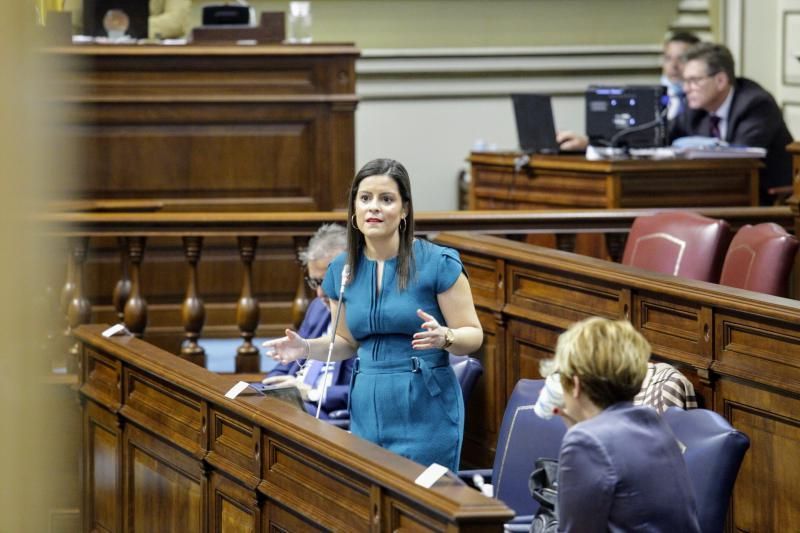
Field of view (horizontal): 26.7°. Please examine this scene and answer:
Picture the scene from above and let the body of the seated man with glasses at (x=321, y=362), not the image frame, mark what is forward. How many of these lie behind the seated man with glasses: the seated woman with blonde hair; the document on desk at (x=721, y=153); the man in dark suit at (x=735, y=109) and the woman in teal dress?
2

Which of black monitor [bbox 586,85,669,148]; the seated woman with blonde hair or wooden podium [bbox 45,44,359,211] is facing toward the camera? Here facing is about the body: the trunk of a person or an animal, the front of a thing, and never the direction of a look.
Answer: the wooden podium

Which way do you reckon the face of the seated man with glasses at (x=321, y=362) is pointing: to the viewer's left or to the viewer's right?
to the viewer's left

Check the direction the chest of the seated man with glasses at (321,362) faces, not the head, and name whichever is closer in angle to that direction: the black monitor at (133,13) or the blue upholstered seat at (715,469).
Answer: the blue upholstered seat

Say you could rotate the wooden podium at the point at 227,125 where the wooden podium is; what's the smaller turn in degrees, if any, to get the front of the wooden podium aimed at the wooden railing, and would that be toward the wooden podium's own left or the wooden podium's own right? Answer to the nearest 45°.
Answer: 0° — it already faces it

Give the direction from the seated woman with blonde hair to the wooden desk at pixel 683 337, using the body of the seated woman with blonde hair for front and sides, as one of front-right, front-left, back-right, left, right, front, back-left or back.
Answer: front-right

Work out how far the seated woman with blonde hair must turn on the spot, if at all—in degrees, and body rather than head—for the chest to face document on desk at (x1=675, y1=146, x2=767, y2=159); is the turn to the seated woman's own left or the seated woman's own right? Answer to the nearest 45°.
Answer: approximately 45° to the seated woman's own right

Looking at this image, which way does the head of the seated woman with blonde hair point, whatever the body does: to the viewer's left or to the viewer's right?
to the viewer's left

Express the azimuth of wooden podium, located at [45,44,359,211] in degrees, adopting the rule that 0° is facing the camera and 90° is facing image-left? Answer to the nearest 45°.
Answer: approximately 0°

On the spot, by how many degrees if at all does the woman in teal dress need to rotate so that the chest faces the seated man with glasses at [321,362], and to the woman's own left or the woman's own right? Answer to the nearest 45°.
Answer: approximately 135° to the woman's own right
